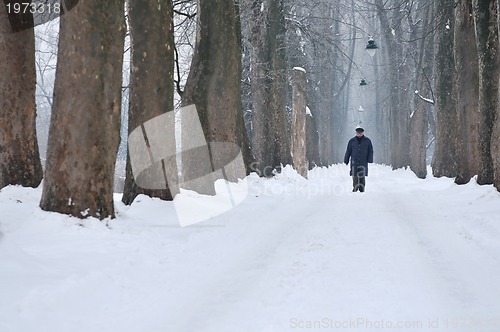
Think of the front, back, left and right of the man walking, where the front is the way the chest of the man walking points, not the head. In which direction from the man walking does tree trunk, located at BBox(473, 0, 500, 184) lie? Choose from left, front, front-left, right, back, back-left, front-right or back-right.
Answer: front-left

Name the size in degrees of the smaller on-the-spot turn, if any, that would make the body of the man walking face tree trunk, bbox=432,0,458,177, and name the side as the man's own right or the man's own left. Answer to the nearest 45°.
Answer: approximately 135° to the man's own left

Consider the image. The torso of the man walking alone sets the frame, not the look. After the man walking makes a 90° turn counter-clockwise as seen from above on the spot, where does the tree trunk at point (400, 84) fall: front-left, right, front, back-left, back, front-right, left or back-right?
left

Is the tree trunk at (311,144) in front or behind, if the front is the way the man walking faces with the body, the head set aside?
behind

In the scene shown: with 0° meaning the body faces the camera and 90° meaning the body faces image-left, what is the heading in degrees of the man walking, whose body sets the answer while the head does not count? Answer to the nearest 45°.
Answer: approximately 0°

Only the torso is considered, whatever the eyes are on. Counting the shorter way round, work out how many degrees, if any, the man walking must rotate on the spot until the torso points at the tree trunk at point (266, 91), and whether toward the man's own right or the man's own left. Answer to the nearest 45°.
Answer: approximately 135° to the man's own right

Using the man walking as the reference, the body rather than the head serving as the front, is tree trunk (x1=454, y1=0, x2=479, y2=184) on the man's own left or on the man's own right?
on the man's own left

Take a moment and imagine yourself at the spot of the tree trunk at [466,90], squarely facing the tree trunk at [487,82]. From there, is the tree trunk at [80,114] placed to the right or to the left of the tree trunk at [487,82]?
right

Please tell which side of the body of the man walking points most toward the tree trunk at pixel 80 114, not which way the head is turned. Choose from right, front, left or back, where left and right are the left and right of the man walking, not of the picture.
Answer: front
